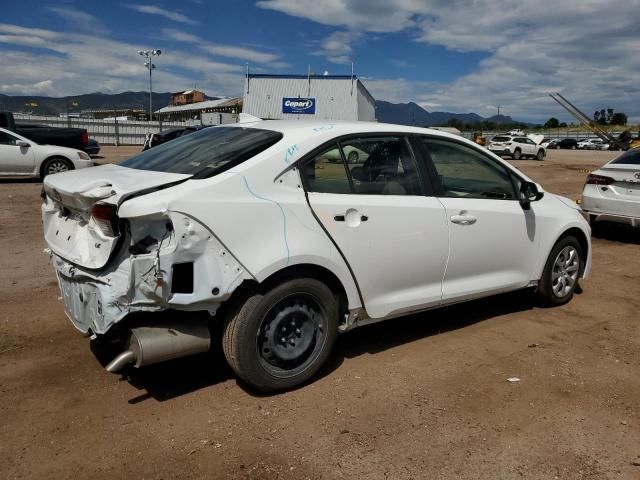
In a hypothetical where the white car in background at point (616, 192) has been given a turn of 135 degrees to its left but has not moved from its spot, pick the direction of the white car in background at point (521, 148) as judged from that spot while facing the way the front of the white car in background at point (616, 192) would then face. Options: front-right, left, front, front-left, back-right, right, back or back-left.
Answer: right

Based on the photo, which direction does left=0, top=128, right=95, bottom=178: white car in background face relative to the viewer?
to the viewer's right

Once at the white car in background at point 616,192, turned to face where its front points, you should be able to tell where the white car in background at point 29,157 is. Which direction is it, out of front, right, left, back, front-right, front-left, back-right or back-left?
back-left

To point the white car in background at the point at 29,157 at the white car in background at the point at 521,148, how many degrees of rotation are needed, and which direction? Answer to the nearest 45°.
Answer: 0° — it already faces it

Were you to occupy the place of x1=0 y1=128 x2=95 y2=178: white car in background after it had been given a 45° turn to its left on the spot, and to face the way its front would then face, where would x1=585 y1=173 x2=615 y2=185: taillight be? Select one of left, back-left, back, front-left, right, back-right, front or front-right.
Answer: right

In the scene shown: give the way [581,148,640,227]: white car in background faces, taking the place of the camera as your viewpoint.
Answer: facing away from the viewer and to the right of the viewer

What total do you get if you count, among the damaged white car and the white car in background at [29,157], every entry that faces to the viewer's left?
0

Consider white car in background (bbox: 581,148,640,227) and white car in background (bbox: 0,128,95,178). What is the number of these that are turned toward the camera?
0

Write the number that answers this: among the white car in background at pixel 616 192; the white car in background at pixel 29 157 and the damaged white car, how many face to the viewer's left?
0

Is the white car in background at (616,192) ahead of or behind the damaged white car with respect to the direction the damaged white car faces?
ahead

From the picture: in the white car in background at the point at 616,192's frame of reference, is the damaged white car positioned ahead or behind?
behind

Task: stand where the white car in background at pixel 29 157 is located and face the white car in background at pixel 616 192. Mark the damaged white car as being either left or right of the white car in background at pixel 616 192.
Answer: right

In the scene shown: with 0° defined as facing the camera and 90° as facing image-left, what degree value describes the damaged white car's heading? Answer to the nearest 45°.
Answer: approximately 225°

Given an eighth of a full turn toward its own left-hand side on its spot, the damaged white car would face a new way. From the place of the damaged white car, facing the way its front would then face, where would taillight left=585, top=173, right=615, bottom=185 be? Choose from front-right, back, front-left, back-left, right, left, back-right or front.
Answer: front-right
